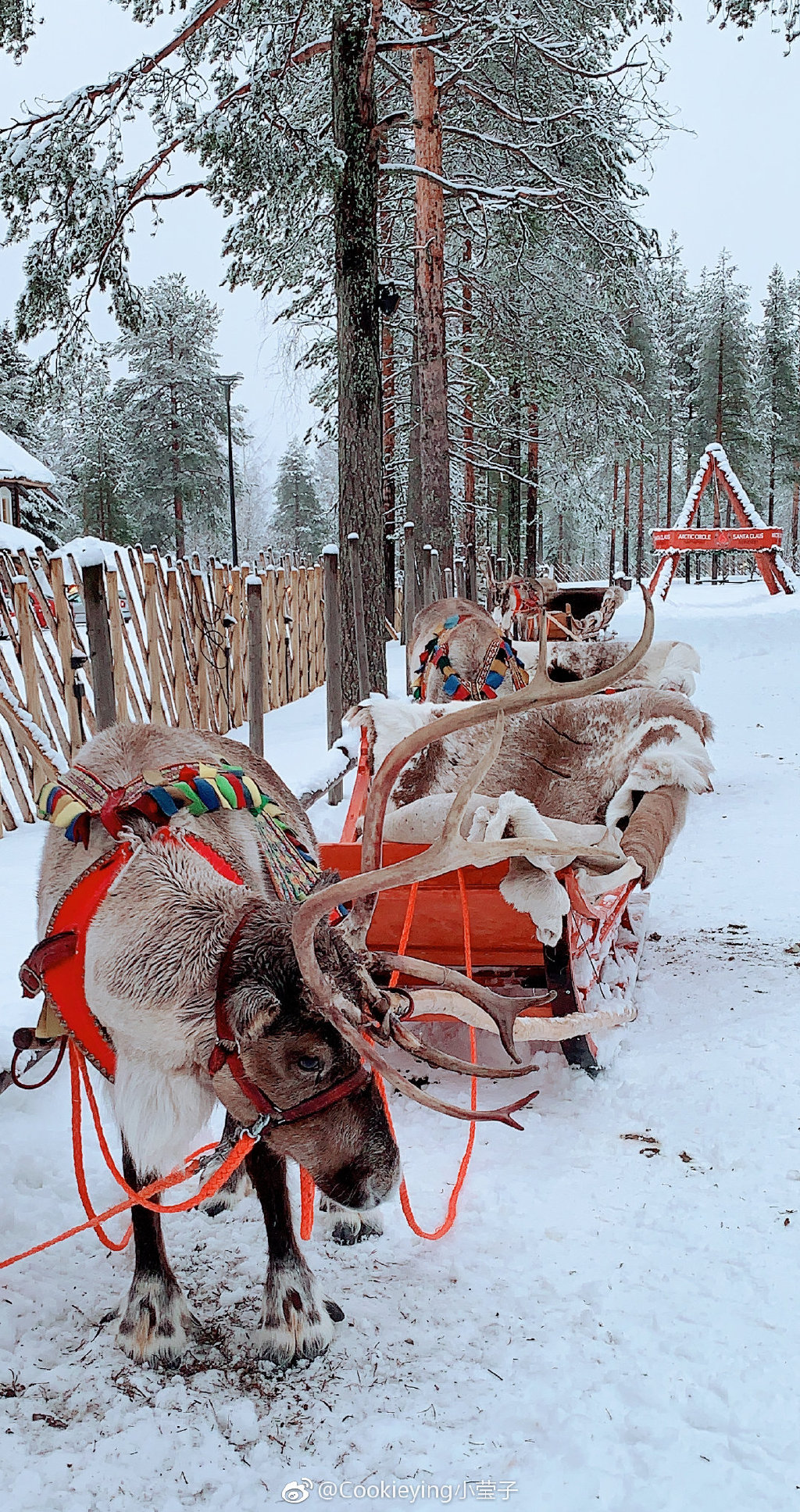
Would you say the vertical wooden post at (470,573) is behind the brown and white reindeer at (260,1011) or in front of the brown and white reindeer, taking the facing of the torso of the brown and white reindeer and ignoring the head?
behind

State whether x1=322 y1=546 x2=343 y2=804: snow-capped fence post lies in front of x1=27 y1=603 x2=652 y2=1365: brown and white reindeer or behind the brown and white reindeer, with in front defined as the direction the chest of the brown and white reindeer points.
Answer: behind

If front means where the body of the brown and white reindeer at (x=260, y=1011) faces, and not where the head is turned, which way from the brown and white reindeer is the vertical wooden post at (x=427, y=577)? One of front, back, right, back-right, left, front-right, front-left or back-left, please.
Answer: back

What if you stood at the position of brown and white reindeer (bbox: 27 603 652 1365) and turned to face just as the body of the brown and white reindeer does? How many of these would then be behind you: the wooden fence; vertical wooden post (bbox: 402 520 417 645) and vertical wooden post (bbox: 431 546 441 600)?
3

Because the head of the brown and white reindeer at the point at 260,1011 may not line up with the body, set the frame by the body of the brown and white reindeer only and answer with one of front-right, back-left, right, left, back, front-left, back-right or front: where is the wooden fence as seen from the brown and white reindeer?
back

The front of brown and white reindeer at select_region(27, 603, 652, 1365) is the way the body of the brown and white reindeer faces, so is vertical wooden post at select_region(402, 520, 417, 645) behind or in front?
behind

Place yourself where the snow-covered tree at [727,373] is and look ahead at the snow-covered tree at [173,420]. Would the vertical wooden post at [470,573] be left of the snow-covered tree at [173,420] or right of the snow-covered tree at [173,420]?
left

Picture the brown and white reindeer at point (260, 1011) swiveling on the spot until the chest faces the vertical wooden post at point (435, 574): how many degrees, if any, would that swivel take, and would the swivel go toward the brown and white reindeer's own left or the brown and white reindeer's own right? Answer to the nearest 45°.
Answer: approximately 180°

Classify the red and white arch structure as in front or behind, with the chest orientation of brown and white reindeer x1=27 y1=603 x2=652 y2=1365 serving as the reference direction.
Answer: behind

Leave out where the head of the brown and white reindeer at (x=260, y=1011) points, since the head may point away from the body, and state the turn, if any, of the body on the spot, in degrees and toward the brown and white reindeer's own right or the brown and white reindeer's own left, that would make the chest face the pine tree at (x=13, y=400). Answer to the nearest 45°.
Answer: approximately 180°

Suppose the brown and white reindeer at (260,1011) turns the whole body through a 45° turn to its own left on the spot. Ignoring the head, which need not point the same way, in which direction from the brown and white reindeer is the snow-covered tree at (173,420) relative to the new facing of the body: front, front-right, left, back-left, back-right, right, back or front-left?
back-left

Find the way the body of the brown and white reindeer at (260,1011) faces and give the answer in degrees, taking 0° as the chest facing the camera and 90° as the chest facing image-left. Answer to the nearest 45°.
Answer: approximately 0°

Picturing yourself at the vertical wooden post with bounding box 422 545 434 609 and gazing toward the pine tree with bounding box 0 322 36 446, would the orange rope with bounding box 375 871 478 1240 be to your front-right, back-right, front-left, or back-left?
back-left
